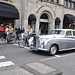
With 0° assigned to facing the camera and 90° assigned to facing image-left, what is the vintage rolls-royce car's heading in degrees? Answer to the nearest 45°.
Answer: approximately 45°
